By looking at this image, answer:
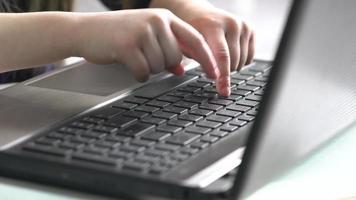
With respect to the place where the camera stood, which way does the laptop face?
facing away from the viewer and to the left of the viewer
